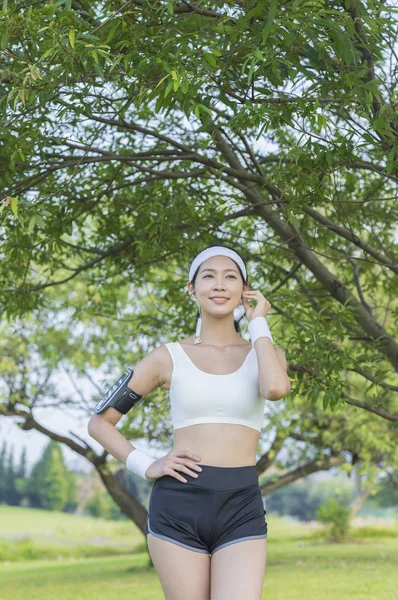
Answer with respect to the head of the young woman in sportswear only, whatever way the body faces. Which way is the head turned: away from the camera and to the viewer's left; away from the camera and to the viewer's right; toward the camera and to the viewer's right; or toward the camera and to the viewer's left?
toward the camera and to the viewer's right

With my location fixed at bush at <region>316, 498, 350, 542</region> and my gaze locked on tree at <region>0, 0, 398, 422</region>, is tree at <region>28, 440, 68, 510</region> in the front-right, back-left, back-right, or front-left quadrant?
back-right

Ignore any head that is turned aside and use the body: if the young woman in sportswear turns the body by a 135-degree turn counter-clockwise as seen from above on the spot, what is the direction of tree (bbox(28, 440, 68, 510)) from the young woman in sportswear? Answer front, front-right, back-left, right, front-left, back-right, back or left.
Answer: front-left

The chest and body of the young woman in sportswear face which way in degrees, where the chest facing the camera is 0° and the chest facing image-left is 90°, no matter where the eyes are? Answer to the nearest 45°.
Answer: approximately 0°

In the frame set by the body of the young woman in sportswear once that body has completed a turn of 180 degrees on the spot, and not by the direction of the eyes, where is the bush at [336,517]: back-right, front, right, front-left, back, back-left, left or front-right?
front
